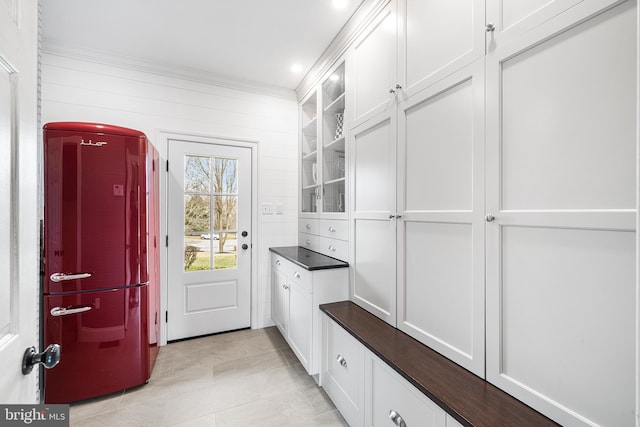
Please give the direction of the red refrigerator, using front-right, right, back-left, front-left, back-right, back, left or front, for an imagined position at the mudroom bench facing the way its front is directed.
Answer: front-right

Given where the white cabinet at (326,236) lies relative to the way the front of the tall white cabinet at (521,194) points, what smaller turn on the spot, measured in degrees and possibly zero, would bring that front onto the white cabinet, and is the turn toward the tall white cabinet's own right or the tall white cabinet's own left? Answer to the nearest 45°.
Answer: approximately 90° to the tall white cabinet's own right

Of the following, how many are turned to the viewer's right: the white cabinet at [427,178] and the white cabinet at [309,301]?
0

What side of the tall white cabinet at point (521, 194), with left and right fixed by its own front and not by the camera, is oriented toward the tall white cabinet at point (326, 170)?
right

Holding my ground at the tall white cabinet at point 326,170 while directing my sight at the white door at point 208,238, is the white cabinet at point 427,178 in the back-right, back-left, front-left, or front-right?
back-left

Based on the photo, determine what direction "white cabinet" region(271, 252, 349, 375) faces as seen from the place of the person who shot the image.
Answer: facing to the left of the viewer

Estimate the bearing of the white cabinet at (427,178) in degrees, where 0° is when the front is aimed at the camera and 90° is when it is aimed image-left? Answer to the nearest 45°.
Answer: approximately 45°

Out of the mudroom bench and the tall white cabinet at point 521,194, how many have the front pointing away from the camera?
0

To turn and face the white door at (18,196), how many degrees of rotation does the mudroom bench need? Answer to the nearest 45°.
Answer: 0° — it already faces it

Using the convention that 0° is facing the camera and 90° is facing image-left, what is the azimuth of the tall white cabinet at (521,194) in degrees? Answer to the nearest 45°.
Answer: approximately 45°
